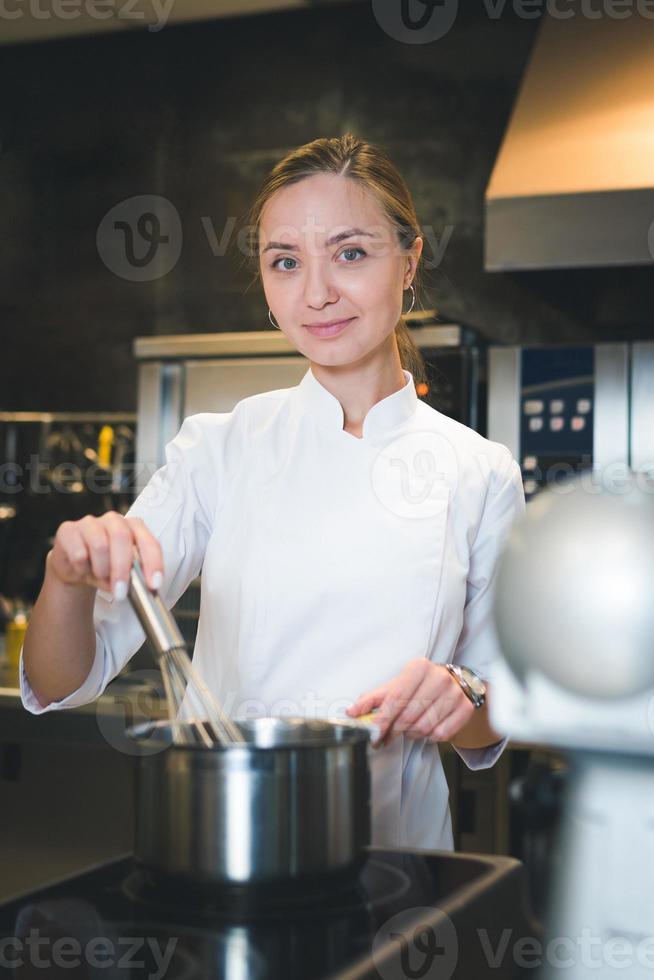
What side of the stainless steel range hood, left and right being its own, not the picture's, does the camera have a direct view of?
front

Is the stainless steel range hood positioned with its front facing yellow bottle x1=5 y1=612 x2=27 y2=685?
no

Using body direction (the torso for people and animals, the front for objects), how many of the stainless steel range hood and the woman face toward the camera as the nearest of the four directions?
2

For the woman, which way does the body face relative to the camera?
toward the camera

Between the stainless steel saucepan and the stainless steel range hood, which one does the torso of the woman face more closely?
the stainless steel saucepan

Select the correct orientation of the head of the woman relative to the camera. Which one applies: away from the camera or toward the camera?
toward the camera

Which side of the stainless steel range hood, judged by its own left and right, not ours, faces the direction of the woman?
front

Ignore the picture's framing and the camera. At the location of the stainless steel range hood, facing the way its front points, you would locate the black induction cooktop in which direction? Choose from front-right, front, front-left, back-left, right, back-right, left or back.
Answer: front

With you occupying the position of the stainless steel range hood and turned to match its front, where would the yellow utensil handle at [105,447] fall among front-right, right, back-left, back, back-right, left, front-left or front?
back-right

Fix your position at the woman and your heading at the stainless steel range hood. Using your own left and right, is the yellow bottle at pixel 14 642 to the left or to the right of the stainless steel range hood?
left

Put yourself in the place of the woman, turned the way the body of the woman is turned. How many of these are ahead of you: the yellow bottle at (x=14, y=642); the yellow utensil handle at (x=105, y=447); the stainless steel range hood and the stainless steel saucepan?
1

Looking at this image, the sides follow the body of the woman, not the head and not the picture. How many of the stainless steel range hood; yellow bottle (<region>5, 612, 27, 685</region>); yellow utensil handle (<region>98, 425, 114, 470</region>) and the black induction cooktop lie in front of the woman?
1

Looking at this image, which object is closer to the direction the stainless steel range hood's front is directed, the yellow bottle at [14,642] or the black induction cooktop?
the black induction cooktop

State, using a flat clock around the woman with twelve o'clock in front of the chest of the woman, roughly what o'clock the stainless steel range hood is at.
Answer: The stainless steel range hood is roughly at 7 o'clock from the woman.

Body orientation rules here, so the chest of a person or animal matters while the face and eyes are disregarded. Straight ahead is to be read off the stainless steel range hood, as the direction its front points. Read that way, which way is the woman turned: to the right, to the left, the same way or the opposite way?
the same way
